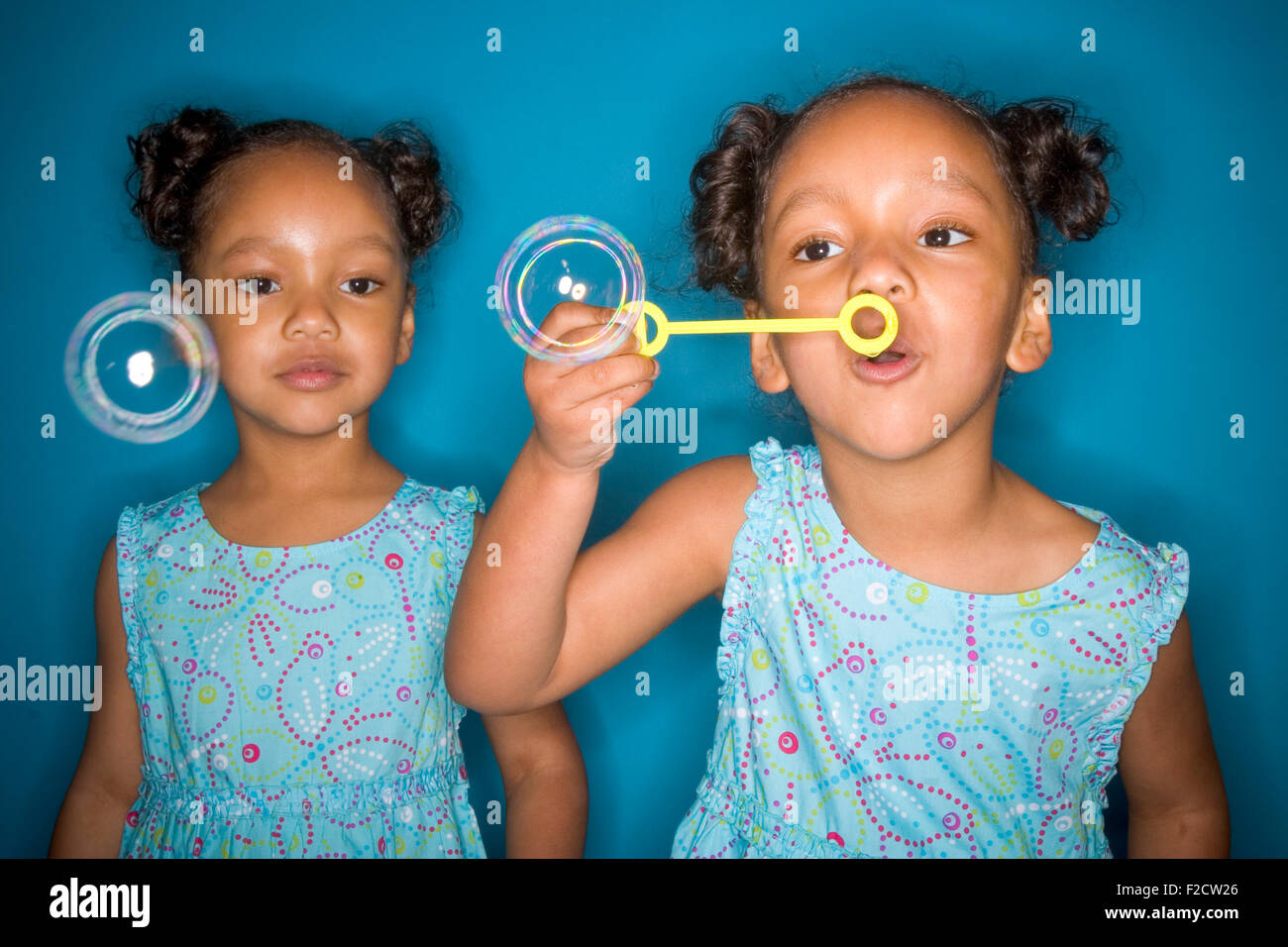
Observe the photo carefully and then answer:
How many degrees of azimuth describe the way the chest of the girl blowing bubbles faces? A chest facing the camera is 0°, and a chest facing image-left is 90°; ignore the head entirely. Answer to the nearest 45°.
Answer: approximately 0°
